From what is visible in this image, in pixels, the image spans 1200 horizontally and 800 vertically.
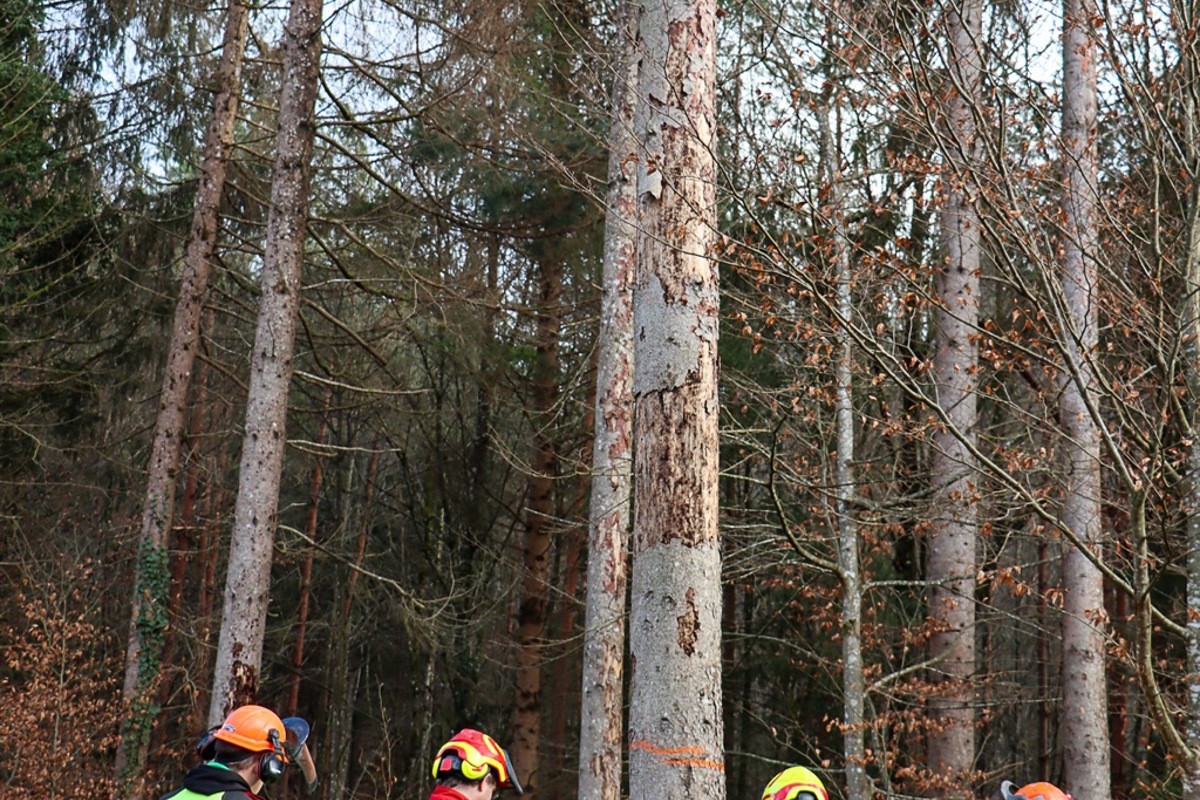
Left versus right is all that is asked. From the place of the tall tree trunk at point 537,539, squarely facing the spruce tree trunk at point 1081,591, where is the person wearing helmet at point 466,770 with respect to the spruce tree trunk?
right

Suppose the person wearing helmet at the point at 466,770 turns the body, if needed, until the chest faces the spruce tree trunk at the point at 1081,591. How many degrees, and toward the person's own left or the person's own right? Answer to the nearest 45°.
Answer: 0° — they already face it

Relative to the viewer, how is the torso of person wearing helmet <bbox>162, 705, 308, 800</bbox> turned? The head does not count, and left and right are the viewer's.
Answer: facing away from the viewer and to the right of the viewer

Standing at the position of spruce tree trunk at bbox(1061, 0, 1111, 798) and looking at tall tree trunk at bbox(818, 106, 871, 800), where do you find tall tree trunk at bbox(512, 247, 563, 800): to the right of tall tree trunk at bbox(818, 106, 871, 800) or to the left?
right

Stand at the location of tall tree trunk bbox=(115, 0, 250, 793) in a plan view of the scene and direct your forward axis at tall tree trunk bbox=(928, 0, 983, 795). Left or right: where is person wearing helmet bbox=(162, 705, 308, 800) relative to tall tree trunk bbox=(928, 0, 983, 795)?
right

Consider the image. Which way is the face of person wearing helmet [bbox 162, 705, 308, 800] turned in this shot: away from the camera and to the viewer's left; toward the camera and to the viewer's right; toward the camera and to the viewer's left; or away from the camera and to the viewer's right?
away from the camera and to the viewer's right

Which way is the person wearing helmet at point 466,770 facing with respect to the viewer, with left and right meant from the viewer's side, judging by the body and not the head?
facing away from the viewer and to the right of the viewer

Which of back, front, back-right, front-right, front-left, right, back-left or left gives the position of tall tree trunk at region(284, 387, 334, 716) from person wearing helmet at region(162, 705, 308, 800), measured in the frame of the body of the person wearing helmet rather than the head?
front-left
